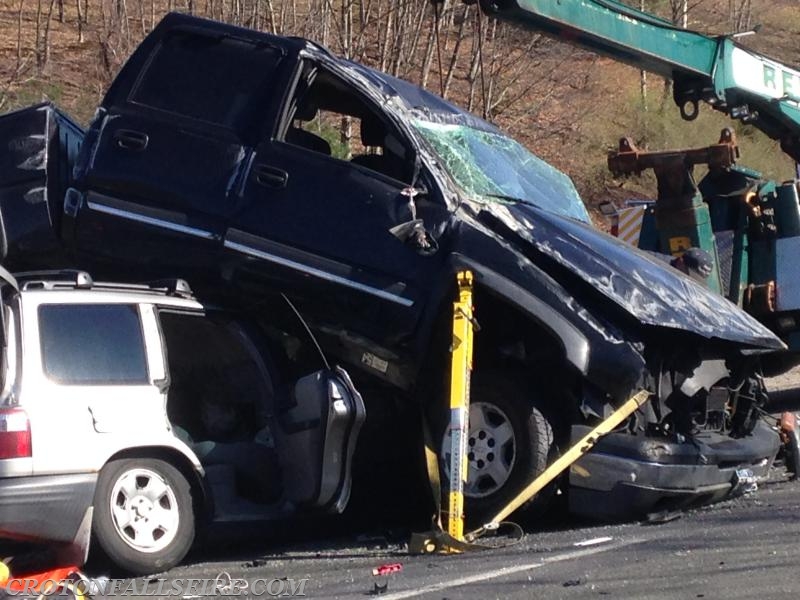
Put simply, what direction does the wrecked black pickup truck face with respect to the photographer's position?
facing the viewer and to the right of the viewer
